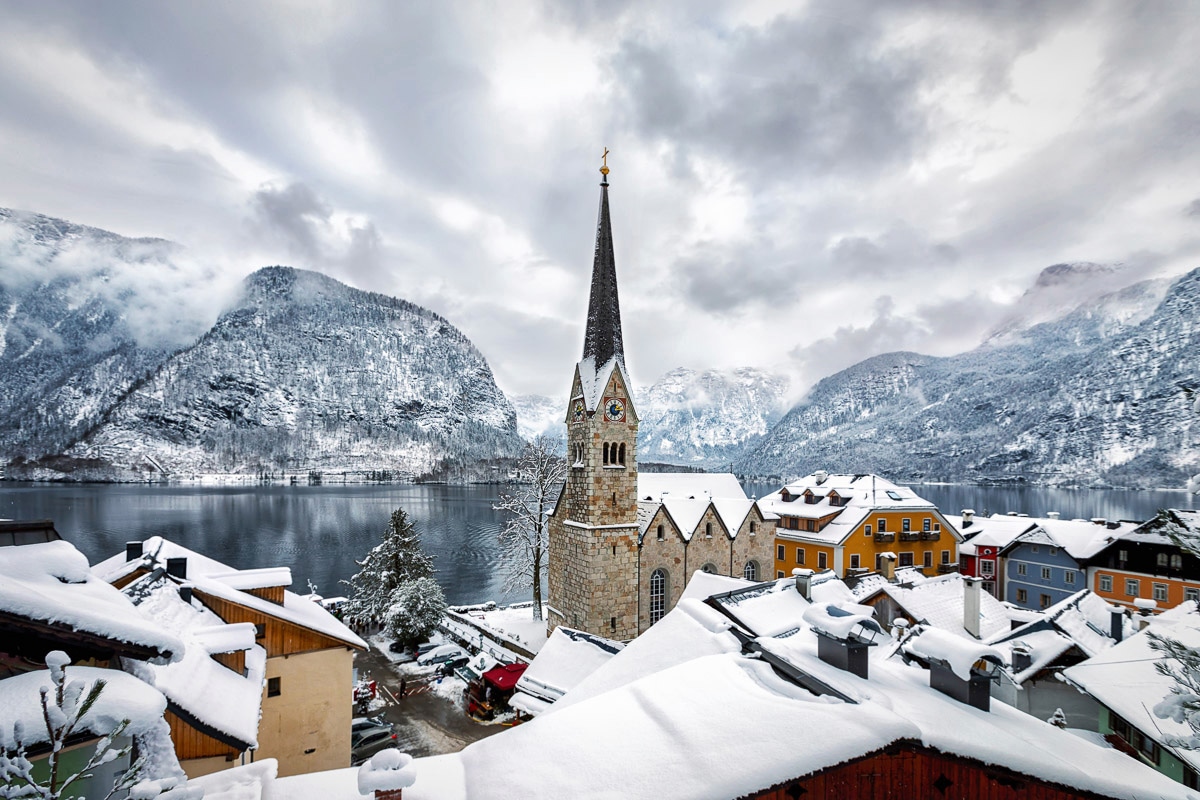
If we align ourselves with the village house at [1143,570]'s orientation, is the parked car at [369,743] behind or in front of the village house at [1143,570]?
in front

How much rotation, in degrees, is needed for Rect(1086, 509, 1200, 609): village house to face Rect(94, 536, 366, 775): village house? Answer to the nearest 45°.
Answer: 0° — it already faces it

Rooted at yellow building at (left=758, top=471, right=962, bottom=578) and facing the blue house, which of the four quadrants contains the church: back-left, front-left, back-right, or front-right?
back-right

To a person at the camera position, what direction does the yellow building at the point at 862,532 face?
facing the viewer and to the right of the viewer

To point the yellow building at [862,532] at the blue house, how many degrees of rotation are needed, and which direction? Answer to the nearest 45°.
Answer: approximately 45° to its left

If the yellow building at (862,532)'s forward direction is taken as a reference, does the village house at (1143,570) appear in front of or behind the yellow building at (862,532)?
in front

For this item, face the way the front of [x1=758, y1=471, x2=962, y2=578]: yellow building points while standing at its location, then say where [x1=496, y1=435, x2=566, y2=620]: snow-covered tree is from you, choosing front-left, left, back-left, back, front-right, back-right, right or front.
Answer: right

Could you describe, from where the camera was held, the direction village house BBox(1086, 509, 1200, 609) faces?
facing the viewer and to the left of the viewer

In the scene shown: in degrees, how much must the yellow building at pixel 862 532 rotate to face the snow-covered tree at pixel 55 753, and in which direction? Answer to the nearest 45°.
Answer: approximately 45° to its right

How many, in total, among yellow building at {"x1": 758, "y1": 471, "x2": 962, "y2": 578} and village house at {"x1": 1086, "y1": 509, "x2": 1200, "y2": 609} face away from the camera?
0
